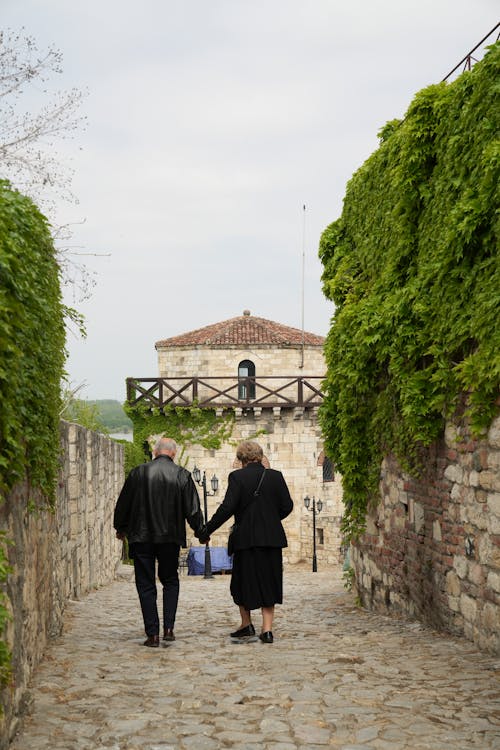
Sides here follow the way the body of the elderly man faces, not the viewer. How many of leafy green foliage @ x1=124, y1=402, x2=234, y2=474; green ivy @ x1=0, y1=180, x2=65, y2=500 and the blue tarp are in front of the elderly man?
2

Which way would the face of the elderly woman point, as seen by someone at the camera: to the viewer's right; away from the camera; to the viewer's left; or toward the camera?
away from the camera

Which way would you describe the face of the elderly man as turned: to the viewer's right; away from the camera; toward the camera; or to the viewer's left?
away from the camera

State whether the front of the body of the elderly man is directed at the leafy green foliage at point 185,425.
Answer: yes

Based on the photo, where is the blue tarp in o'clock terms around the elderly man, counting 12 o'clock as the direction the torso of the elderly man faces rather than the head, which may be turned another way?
The blue tarp is roughly at 12 o'clock from the elderly man.

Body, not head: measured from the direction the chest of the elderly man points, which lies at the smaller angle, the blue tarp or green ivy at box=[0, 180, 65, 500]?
the blue tarp

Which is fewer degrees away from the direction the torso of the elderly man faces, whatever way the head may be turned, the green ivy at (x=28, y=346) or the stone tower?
the stone tower

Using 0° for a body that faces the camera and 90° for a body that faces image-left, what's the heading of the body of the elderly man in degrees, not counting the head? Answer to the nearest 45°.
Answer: approximately 180°

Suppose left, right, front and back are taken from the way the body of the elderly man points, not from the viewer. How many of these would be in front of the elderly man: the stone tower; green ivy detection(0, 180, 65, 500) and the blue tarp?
2
